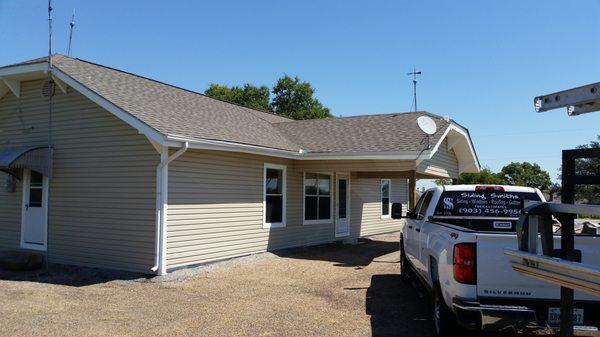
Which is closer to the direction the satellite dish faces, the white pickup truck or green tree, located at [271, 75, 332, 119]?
the white pickup truck

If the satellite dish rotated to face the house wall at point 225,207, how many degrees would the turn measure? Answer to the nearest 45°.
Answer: approximately 90° to its right

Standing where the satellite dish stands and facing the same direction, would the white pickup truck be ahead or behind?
ahead

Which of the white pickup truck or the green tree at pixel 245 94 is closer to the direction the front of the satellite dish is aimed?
the white pickup truck

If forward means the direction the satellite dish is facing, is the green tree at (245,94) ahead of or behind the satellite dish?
behind
